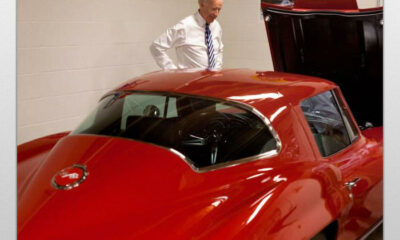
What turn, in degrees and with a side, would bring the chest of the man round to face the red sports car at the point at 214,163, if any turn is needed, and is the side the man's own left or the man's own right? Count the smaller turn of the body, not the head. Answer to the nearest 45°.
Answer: approximately 45° to the man's own right

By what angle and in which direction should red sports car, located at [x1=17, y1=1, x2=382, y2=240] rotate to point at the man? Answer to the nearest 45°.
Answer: approximately 45° to its left

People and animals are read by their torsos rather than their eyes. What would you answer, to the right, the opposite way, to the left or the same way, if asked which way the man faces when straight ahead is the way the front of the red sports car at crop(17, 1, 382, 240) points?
to the right

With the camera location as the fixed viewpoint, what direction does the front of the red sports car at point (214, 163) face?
facing away from the viewer and to the right of the viewer
